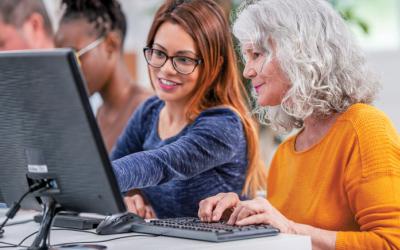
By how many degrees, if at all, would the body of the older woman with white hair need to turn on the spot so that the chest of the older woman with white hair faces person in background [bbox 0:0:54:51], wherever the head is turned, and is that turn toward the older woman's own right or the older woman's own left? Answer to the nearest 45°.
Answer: approximately 90° to the older woman's own right

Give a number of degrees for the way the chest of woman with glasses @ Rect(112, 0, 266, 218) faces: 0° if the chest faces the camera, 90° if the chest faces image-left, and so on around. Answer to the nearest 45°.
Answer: approximately 45°

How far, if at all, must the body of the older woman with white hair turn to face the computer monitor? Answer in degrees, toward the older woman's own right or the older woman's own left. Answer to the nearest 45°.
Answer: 0° — they already face it

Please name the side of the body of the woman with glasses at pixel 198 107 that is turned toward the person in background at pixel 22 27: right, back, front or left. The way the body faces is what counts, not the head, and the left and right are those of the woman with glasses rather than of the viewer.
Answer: right

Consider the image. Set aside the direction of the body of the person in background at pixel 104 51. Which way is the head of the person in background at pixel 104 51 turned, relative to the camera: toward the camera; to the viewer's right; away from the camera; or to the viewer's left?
to the viewer's left

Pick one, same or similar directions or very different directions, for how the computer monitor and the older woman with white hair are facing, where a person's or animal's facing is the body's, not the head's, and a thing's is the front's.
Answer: very different directions
